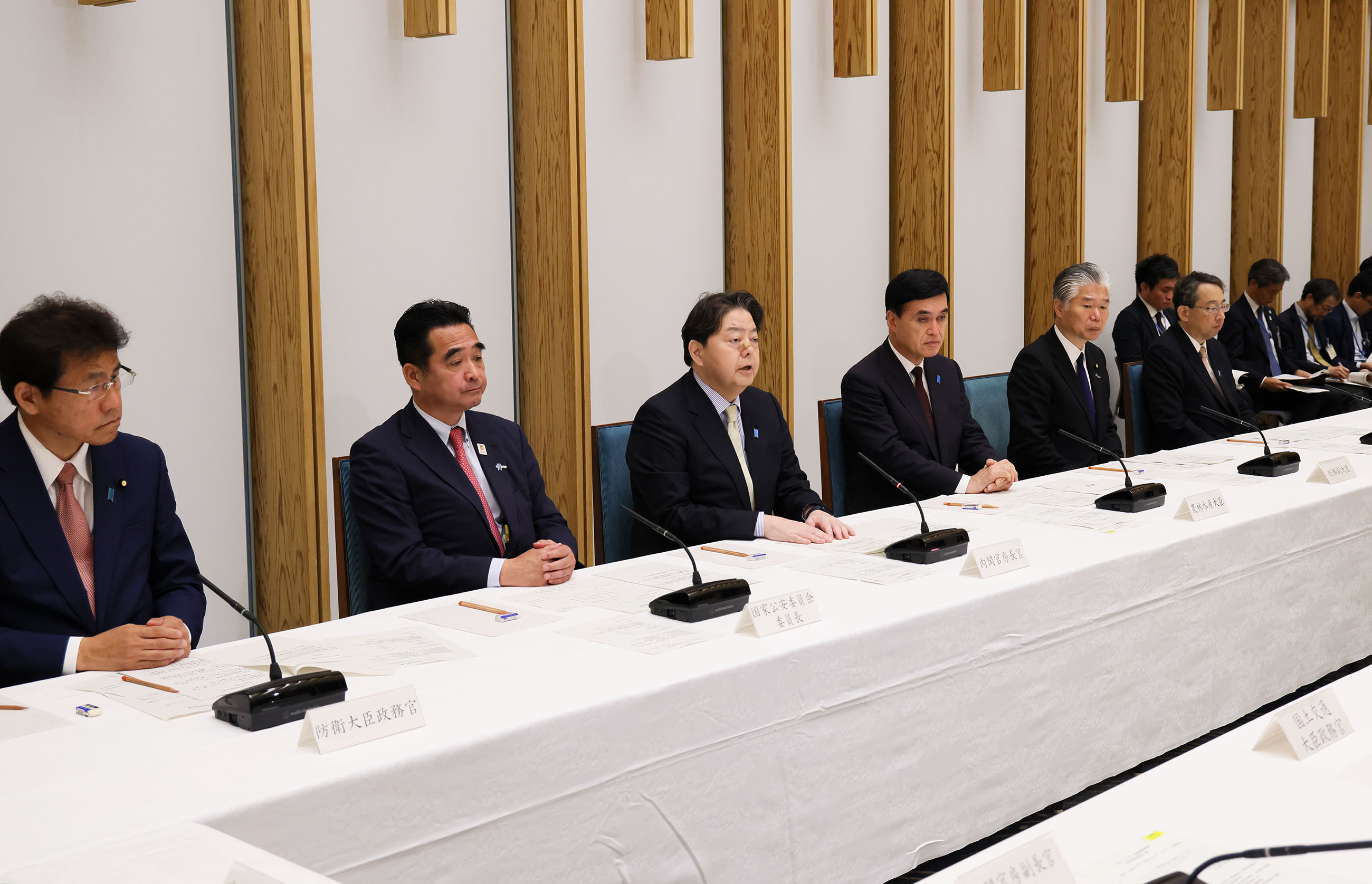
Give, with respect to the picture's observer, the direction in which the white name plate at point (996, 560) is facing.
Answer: facing the viewer and to the right of the viewer

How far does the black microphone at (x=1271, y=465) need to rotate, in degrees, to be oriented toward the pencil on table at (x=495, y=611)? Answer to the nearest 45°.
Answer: approximately 90° to its left

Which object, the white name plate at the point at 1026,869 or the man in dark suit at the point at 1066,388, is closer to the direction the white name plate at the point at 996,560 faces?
the white name plate

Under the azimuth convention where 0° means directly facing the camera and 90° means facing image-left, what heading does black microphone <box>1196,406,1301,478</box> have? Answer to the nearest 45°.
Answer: approximately 135°

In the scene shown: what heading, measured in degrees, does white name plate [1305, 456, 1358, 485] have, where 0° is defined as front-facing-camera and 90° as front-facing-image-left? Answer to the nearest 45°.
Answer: approximately 315°

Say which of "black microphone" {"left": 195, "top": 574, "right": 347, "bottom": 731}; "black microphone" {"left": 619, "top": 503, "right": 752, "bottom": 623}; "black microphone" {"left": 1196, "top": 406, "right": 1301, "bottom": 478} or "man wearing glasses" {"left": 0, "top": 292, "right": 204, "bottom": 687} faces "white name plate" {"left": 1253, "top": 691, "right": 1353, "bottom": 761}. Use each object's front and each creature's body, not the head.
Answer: the man wearing glasses

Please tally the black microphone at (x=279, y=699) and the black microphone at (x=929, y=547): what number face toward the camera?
0

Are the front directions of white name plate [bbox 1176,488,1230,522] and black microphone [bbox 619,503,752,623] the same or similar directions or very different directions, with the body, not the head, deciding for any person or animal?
very different directions

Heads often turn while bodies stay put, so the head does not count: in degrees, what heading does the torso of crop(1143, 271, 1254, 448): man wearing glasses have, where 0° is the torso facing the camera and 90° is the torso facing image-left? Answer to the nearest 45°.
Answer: approximately 315°

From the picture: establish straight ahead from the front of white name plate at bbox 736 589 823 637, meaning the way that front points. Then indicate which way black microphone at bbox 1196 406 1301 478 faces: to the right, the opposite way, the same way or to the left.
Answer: the opposite way

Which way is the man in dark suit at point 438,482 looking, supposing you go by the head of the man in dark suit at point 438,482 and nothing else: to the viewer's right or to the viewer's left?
to the viewer's right

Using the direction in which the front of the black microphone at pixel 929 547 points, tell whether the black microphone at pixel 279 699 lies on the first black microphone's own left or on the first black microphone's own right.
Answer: on the first black microphone's own left

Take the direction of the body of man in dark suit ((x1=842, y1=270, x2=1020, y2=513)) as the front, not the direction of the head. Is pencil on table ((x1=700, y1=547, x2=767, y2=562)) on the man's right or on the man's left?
on the man's right
